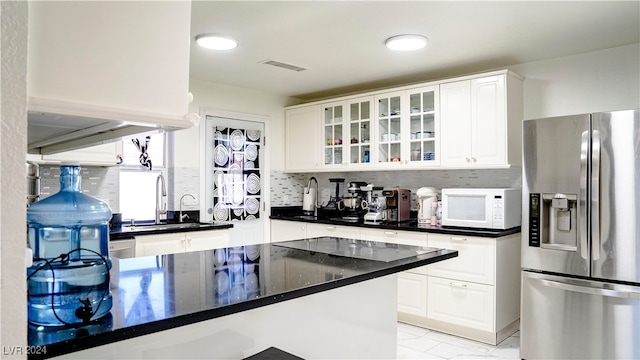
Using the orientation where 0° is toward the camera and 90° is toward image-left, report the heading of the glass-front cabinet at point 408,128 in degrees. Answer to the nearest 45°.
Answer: approximately 45°

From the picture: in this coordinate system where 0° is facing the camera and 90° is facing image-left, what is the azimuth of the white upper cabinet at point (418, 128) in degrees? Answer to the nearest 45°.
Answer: approximately 45°

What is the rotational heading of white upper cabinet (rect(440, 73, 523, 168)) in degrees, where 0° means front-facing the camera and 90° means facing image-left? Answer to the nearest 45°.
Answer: approximately 45°

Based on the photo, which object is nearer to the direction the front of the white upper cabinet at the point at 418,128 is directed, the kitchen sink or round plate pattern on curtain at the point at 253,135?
the kitchen sink

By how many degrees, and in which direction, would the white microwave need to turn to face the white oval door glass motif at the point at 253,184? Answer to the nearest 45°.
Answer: approximately 45° to its right
